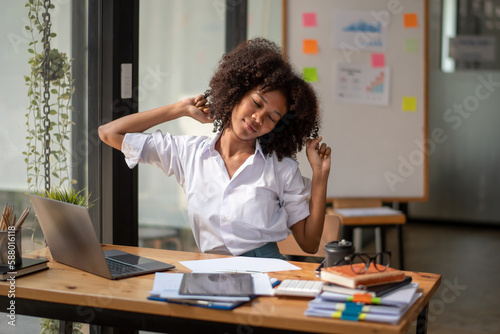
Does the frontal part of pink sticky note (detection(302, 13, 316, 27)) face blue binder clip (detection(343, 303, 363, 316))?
yes

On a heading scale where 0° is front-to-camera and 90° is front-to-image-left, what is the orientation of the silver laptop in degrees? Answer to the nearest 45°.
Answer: approximately 225°

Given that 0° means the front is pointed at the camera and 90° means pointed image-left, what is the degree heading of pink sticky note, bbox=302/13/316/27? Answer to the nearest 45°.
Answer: approximately 0°
